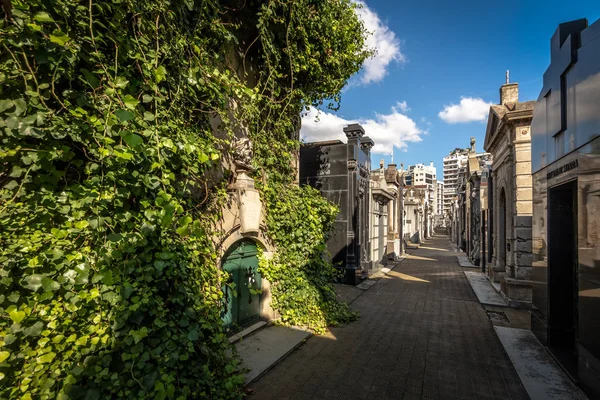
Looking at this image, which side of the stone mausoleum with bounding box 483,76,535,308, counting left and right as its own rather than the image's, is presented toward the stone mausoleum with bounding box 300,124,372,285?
front

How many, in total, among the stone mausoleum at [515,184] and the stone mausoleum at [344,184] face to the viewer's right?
1

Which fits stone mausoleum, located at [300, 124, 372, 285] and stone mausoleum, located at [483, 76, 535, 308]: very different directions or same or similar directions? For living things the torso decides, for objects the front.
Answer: very different directions

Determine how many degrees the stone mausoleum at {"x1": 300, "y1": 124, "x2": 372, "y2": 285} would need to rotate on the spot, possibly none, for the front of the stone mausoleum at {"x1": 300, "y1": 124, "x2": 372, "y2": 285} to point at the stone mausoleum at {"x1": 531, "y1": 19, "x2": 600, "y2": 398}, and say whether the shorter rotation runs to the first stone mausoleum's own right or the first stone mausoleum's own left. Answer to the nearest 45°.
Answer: approximately 45° to the first stone mausoleum's own right

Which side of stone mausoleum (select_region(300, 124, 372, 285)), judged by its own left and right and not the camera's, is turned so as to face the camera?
right

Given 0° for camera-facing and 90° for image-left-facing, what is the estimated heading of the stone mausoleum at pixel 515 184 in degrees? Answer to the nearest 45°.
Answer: approximately 90°

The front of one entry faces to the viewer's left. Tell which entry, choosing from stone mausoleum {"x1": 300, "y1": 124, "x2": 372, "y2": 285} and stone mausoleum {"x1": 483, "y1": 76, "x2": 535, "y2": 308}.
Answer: stone mausoleum {"x1": 483, "y1": 76, "x2": 535, "y2": 308}

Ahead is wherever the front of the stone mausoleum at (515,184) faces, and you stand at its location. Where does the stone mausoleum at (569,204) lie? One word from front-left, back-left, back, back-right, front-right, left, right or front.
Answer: left
